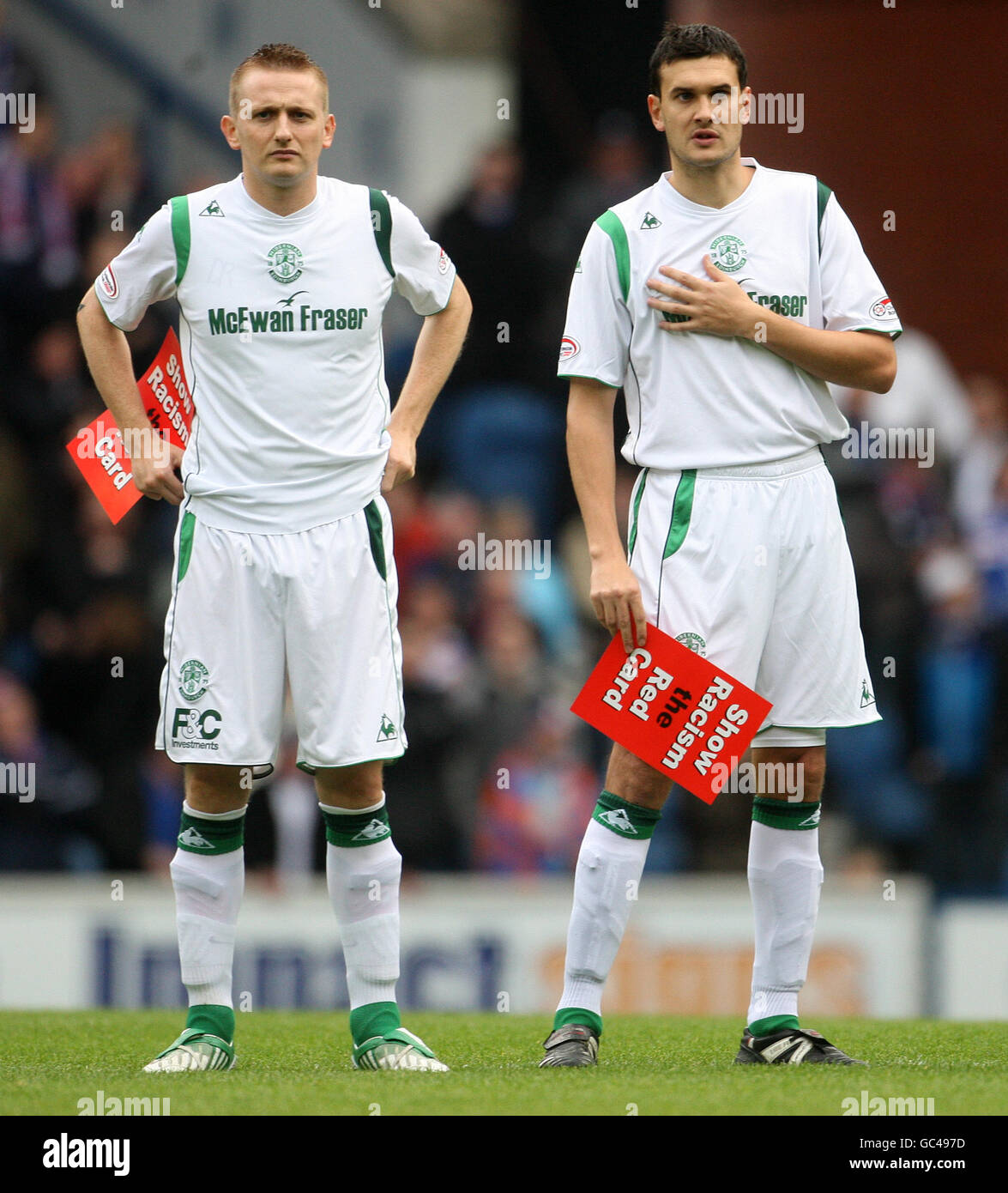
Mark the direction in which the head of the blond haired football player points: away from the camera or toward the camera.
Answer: toward the camera

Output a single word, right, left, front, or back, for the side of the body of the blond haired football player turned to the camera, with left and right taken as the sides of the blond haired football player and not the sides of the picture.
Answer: front
